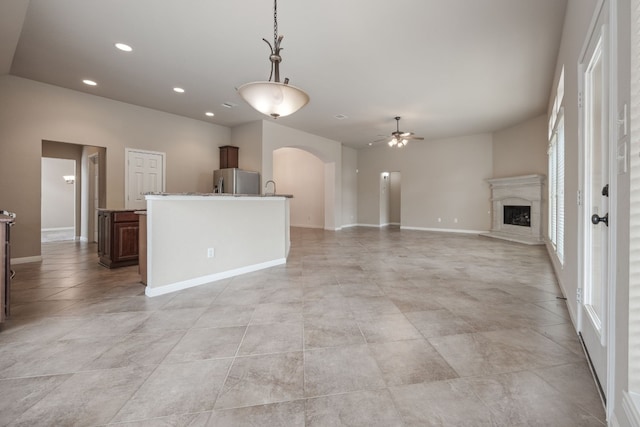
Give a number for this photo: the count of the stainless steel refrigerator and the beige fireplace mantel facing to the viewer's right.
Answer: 0

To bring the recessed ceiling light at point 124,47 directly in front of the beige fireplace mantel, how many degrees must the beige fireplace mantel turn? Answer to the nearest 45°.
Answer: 0° — it already faces it

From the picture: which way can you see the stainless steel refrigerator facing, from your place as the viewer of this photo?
facing the viewer and to the left of the viewer

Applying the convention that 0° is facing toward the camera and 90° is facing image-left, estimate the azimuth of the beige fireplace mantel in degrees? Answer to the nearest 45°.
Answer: approximately 45°

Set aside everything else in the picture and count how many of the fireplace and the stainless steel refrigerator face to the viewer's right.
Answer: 0

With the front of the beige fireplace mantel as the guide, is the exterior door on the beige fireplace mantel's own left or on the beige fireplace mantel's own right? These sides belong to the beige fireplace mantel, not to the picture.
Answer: on the beige fireplace mantel's own left

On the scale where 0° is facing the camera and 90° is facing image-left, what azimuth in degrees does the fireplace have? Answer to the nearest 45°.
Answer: approximately 45°

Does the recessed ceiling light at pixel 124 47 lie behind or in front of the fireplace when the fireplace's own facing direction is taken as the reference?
in front

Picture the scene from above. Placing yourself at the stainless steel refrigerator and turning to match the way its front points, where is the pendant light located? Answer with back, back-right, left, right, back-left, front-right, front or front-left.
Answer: front-left

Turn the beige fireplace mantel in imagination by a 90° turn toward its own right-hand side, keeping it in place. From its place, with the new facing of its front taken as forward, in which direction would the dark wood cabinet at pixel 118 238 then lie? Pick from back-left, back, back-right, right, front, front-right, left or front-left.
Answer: left

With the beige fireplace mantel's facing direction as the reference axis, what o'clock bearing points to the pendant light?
The pendant light is roughly at 11 o'clock from the beige fireplace mantel.
